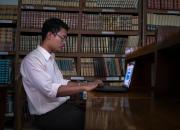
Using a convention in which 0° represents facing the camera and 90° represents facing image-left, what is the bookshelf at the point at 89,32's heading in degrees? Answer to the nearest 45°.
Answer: approximately 0°

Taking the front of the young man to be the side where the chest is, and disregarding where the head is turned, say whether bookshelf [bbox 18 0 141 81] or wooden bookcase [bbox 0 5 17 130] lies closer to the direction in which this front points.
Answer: the bookshelf

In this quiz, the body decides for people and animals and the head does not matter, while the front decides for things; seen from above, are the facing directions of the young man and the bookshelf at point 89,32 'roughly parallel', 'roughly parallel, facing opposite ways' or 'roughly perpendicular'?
roughly perpendicular

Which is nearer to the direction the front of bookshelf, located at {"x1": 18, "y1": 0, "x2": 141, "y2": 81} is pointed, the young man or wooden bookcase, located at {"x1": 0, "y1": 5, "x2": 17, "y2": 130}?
the young man

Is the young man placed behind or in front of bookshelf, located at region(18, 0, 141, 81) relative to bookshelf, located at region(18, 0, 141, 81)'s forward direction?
in front

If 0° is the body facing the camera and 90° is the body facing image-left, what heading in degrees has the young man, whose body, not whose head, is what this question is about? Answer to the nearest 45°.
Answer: approximately 270°

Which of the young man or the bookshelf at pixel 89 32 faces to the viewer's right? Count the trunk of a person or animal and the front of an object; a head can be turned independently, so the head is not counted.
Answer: the young man

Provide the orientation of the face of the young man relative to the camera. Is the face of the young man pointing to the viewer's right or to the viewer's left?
to the viewer's right

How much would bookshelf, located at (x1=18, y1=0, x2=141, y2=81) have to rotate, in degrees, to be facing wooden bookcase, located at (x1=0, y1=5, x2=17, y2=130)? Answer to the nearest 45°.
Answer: approximately 90° to its right

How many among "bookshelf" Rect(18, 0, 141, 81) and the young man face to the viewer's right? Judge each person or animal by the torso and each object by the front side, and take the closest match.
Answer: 1
